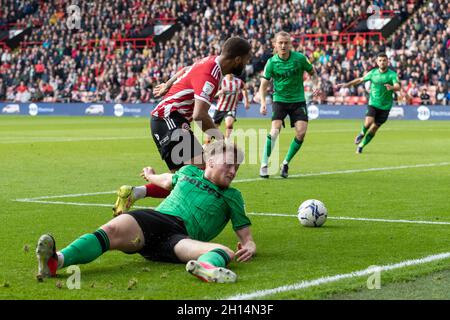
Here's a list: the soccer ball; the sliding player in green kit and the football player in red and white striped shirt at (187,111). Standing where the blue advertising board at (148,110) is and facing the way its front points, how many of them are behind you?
0

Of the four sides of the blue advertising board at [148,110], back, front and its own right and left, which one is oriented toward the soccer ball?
front

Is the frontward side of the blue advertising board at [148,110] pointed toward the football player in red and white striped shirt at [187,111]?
yes

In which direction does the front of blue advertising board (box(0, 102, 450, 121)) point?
toward the camera

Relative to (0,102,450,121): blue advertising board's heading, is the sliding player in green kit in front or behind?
in front
